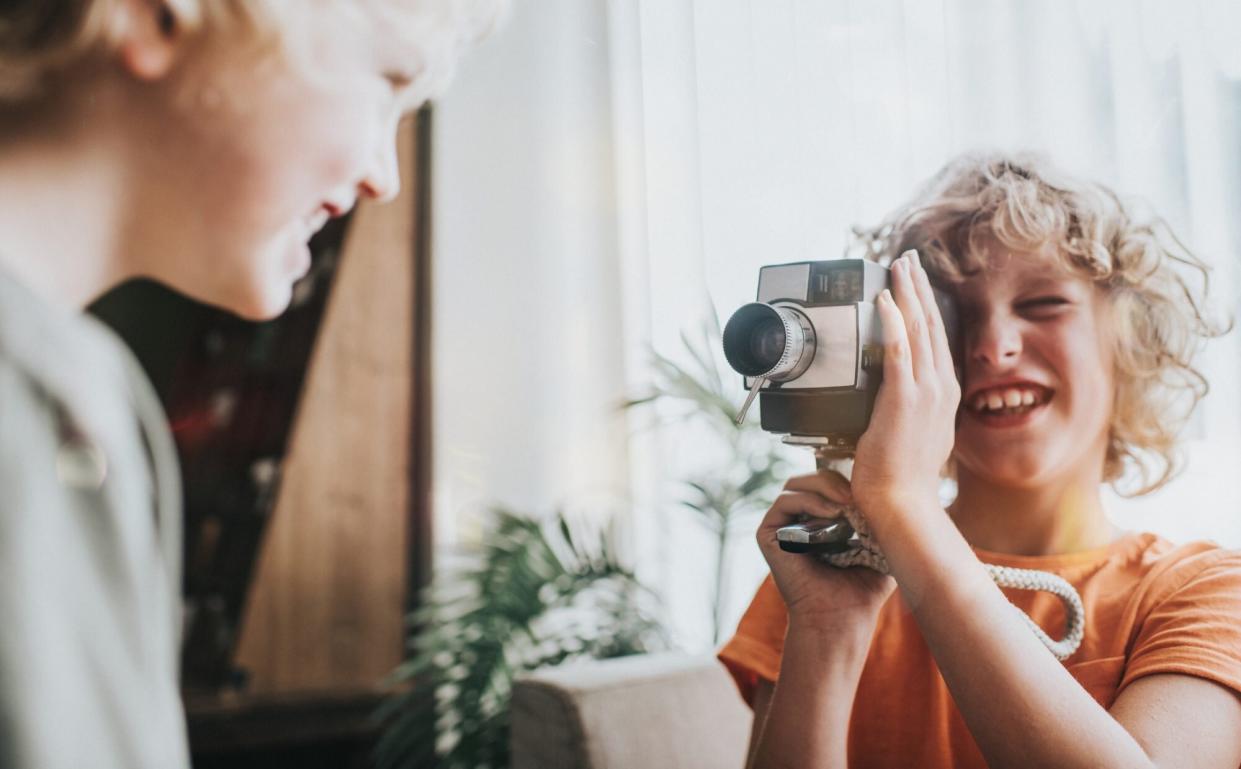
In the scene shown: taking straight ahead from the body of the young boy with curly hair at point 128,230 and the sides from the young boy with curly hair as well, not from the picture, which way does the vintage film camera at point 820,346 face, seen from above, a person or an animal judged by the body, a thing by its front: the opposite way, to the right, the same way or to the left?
the opposite way

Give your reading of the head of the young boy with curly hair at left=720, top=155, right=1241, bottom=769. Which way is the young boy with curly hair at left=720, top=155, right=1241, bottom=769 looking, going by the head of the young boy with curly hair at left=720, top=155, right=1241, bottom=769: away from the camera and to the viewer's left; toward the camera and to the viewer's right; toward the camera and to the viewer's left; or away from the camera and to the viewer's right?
toward the camera and to the viewer's left

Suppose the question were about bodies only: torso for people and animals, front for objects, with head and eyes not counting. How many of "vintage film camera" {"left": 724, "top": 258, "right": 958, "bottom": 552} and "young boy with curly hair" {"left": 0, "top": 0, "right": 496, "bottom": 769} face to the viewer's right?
1

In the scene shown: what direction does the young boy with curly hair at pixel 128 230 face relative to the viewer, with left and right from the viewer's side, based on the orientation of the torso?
facing to the right of the viewer

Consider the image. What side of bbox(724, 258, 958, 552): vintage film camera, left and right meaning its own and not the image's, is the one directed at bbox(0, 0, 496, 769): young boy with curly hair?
front

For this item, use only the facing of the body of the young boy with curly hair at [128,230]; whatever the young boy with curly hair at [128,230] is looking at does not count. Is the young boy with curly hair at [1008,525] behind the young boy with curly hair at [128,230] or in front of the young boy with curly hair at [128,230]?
in front

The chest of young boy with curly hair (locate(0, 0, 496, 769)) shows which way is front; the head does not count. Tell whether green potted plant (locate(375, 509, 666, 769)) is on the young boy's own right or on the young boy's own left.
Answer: on the young boy's own left

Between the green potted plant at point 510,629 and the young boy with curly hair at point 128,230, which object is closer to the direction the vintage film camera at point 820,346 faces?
the young boy with curly hair

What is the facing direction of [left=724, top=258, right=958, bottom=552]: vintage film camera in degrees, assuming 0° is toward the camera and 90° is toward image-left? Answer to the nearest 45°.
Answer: approximately 45°

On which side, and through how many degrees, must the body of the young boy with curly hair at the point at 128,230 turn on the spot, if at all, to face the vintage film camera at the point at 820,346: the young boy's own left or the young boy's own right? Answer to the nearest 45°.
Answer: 0° — they already face it
